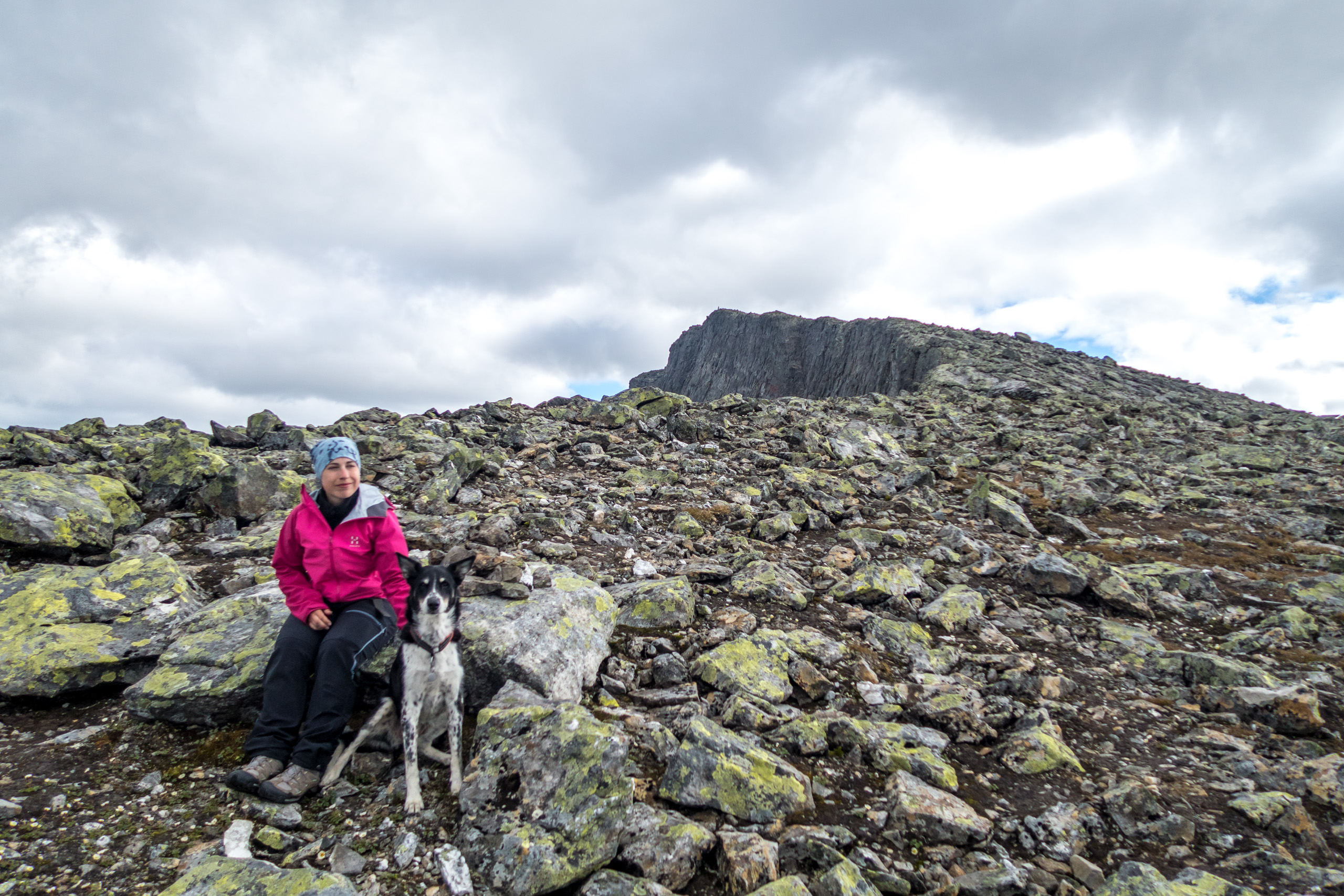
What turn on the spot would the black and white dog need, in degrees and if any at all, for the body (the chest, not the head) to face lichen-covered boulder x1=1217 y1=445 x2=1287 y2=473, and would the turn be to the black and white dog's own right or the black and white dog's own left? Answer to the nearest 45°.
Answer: approximately 90° to the black and white dog's own left

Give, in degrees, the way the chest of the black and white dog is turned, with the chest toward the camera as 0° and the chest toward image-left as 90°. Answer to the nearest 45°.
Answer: approximately 0°

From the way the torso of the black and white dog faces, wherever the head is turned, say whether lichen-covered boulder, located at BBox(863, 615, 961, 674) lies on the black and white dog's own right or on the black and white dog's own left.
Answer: on the black and white dog's own left

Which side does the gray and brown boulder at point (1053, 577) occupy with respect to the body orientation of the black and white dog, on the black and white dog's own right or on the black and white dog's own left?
on the black and white dog's own left

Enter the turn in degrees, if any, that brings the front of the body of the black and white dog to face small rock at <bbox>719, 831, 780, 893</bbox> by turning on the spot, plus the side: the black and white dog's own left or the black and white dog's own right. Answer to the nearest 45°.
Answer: approximately 45° to the black and white dog's own left

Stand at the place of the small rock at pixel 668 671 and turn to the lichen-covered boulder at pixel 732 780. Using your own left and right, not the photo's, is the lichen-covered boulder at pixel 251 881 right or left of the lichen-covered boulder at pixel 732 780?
right

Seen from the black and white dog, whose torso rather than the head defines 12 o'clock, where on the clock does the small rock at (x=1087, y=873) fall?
The small rock is roughly at 10 o'clock from the black and white dog.

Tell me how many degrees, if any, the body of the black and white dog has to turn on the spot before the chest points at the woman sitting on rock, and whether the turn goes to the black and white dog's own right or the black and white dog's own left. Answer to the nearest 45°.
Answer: approximately 135° to the black and white dog's own right

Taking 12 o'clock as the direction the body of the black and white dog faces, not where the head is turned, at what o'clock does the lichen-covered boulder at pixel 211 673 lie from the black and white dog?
The lichen-covered boulder is roughly at 4 o'clock from the black and white dog.

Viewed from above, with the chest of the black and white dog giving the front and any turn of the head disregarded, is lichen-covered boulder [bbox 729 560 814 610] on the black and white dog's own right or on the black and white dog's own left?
on the black and white dog's own left

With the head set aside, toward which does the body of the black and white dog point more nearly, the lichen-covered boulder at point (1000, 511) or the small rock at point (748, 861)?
the small rock

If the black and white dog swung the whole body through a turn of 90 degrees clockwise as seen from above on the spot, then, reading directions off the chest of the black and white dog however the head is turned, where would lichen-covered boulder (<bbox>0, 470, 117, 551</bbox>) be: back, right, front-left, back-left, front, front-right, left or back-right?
front-right

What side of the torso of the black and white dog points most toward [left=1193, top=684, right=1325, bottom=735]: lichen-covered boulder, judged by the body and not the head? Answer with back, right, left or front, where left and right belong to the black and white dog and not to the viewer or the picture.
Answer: left

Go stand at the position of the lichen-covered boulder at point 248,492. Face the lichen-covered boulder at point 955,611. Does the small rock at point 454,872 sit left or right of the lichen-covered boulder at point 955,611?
right

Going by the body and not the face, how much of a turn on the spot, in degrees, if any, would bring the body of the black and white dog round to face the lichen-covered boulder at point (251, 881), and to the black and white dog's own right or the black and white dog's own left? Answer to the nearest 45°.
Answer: approximately 45° to the black and white dog's own right

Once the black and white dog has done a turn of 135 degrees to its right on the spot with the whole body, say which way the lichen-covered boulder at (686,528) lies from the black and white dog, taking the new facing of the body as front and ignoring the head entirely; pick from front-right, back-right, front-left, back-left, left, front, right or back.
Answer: right
